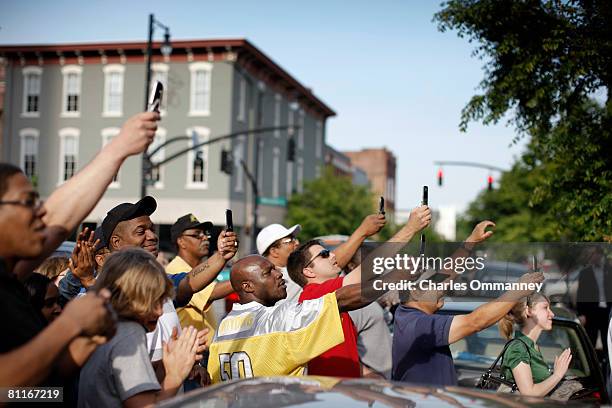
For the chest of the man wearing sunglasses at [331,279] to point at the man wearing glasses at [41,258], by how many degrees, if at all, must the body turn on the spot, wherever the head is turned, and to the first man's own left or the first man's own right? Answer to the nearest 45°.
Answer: approximately 135° to the first man's own right

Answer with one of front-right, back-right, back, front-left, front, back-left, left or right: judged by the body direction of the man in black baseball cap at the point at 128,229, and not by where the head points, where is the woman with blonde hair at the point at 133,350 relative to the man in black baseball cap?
front-right

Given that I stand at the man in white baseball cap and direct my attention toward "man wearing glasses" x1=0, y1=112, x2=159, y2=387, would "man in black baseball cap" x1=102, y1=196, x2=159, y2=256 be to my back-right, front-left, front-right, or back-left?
front-right

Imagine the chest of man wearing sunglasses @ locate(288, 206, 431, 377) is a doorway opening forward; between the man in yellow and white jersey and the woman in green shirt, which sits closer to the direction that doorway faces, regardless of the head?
the woman in green shirt

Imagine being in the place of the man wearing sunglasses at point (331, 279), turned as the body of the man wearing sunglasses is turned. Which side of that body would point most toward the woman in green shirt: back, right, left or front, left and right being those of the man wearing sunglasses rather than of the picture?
front

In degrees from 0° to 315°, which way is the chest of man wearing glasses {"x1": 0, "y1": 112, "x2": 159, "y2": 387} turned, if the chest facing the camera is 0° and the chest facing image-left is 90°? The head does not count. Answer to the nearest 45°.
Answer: approximately 270°

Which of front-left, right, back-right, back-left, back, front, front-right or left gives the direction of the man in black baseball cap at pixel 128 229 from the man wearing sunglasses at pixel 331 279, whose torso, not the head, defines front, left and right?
back

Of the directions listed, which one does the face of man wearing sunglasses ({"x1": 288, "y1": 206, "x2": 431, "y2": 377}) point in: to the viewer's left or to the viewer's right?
to the viewer's right

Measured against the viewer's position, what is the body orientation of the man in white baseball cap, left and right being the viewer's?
facing to the right of the viewer

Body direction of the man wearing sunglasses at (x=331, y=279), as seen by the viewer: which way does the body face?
to the viewer's right
